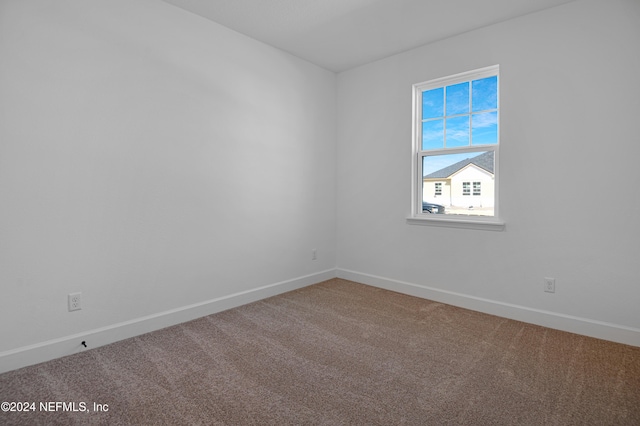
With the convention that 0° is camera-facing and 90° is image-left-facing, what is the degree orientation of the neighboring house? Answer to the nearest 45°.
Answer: approximately 0°

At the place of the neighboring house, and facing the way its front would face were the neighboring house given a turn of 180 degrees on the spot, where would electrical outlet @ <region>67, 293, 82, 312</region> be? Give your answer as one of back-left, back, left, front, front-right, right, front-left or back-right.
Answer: back-left
